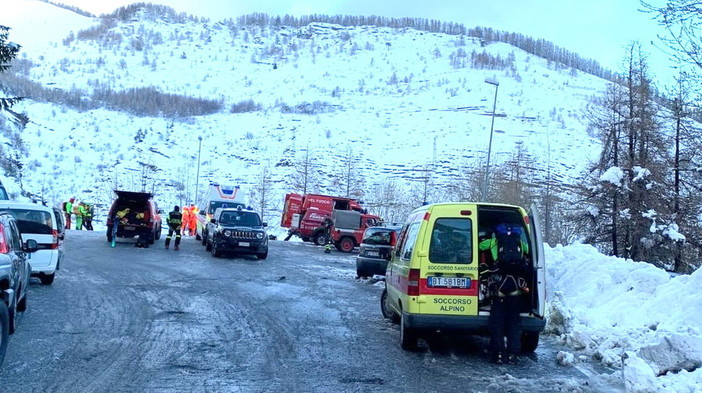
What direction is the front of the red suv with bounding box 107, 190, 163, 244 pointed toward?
away from the camera

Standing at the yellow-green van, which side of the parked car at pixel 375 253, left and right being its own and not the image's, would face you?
back

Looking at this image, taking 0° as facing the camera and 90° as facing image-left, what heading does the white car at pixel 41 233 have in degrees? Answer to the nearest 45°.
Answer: approximately 180°

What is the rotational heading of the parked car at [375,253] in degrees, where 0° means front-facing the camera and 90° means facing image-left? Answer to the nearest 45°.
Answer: approximately 180°

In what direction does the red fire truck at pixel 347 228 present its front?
to the viewer's right

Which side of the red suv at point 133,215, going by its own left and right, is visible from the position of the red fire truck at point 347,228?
right
